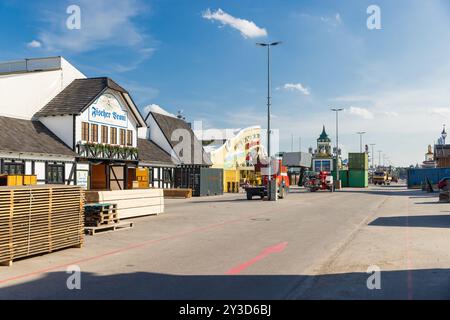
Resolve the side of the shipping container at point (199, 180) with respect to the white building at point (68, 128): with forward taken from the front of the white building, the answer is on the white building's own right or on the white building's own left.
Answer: on the white building's own left

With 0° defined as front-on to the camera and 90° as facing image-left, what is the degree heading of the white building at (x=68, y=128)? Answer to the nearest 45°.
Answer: approximately 315°

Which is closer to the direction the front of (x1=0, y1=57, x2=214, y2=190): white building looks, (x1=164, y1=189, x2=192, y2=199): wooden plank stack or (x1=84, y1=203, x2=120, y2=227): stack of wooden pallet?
the stack of wooden pallet

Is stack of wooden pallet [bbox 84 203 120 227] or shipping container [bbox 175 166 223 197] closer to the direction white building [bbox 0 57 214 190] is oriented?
the stack of wooden pallet

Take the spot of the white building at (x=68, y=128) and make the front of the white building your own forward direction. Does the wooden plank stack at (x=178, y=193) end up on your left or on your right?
on your left

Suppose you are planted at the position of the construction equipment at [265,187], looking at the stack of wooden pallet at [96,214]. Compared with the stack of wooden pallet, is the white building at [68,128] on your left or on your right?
right

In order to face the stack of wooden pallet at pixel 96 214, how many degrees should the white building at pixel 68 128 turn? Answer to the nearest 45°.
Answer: approximately 45° to its right

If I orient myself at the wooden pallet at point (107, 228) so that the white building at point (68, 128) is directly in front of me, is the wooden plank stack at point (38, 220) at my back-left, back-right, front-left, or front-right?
back-left
